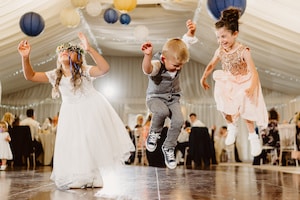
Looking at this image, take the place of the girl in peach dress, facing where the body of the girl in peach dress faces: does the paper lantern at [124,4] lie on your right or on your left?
on your right

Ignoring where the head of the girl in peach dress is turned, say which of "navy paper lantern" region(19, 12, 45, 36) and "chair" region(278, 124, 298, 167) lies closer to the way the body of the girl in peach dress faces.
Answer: the navy paper lantern

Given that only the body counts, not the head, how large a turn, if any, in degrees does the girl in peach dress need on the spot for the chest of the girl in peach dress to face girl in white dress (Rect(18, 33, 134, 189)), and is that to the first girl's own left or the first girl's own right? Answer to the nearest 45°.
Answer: approximately 45° to the first girl's own right

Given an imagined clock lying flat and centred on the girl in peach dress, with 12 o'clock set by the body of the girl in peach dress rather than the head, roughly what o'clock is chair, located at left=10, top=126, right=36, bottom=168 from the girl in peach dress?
The chair is roughly at 3 o'clock from the girl in peach dress.

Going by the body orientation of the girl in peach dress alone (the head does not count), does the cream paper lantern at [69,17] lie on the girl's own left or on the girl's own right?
on the girl's own right

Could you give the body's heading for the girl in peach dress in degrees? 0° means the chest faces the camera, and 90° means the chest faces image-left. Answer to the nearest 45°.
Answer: approximately 45°

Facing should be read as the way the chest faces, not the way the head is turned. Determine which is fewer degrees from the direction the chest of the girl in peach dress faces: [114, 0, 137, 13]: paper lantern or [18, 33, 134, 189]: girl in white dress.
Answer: the girl in white dress

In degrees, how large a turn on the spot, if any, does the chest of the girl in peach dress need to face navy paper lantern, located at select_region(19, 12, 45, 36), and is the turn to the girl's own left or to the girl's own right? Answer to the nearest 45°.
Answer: approximately 90° to the girl's own right
